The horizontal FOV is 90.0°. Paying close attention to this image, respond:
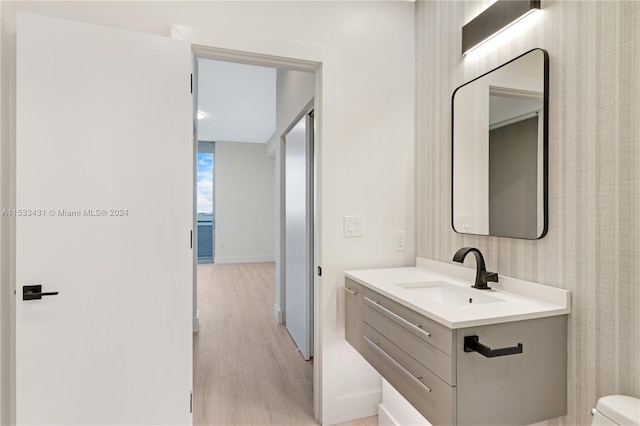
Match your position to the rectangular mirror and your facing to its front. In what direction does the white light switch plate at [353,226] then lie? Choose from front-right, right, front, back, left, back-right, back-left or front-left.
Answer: front-right

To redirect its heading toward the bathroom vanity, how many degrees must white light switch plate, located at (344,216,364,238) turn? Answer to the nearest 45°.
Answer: approximately 45° to its left

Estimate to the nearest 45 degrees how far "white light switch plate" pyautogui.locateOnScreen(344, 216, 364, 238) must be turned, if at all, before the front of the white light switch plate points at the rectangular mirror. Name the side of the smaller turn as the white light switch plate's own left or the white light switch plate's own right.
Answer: approximately 45° to the white light switch plate's own left

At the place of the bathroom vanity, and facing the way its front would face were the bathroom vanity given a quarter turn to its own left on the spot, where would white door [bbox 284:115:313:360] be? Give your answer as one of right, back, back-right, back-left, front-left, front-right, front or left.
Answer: back

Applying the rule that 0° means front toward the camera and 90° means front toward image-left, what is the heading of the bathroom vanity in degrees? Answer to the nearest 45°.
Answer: approximately 45°

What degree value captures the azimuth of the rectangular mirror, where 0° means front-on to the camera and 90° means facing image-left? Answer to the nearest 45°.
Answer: approximately 45°

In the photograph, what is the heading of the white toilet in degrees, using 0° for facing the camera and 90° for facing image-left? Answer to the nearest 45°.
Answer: approximately 45°

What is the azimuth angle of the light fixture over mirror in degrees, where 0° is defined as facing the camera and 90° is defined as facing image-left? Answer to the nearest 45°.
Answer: approximately 45°

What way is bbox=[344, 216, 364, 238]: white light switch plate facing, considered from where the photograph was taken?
facing the viewer

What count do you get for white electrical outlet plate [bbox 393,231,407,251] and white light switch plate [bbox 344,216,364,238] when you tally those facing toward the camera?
2

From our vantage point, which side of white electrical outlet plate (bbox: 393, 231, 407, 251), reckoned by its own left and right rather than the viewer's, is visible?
front
